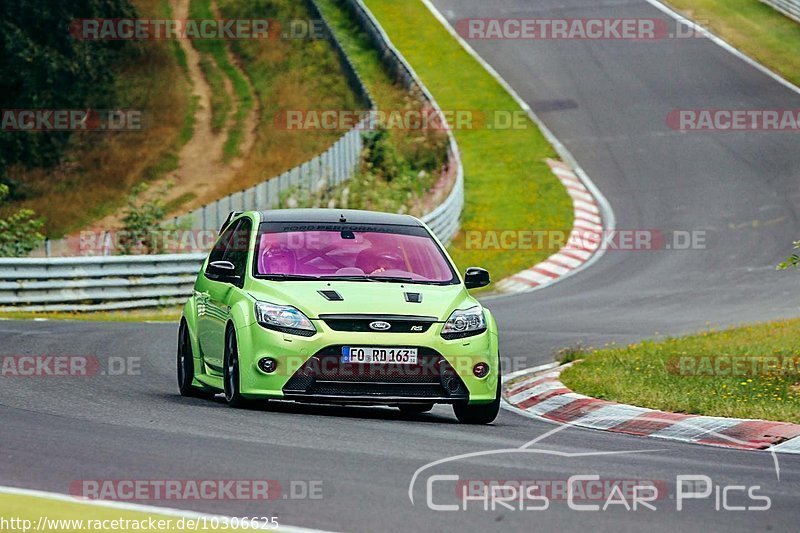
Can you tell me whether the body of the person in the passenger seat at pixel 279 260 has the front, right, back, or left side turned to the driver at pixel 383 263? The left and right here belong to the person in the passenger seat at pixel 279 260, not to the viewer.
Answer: left

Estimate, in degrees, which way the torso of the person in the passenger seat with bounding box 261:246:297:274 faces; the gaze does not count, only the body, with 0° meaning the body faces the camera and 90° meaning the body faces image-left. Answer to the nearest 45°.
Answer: approximately 0°

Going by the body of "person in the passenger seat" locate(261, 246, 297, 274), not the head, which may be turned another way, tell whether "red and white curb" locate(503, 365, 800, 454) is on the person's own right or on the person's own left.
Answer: on the person's own left

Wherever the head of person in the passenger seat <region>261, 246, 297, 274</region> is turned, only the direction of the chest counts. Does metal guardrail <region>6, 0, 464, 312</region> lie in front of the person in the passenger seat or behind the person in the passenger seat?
behind

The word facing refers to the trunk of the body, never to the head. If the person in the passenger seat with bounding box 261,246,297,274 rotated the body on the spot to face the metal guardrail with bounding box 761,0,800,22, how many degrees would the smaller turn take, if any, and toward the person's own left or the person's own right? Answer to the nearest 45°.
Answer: approximately 135° to the person's own left

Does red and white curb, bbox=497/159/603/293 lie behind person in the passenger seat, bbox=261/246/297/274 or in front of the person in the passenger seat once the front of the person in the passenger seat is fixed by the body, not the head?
behind
